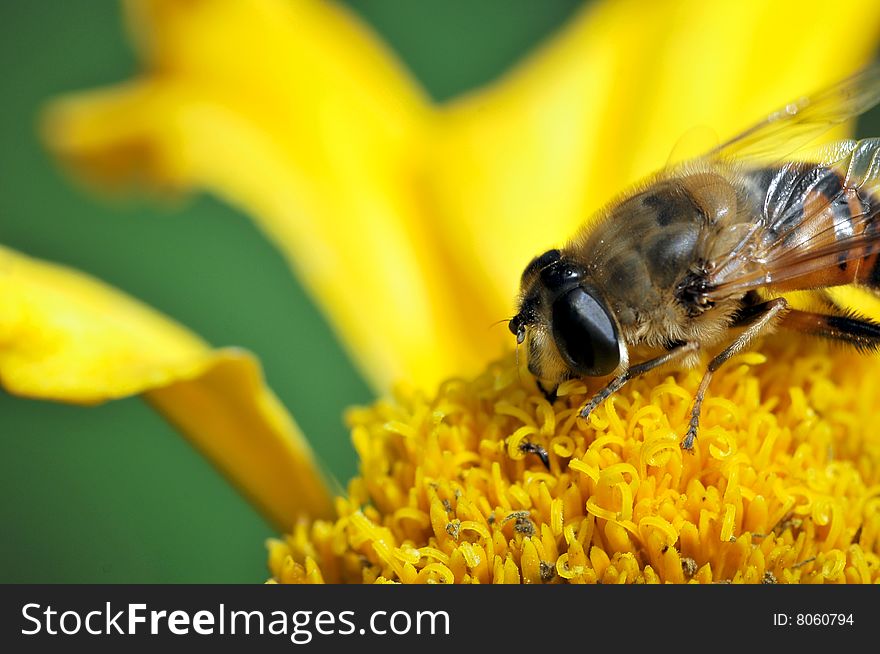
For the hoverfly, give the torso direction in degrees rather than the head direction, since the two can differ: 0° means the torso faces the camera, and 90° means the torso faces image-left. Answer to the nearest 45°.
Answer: approximately 90°
